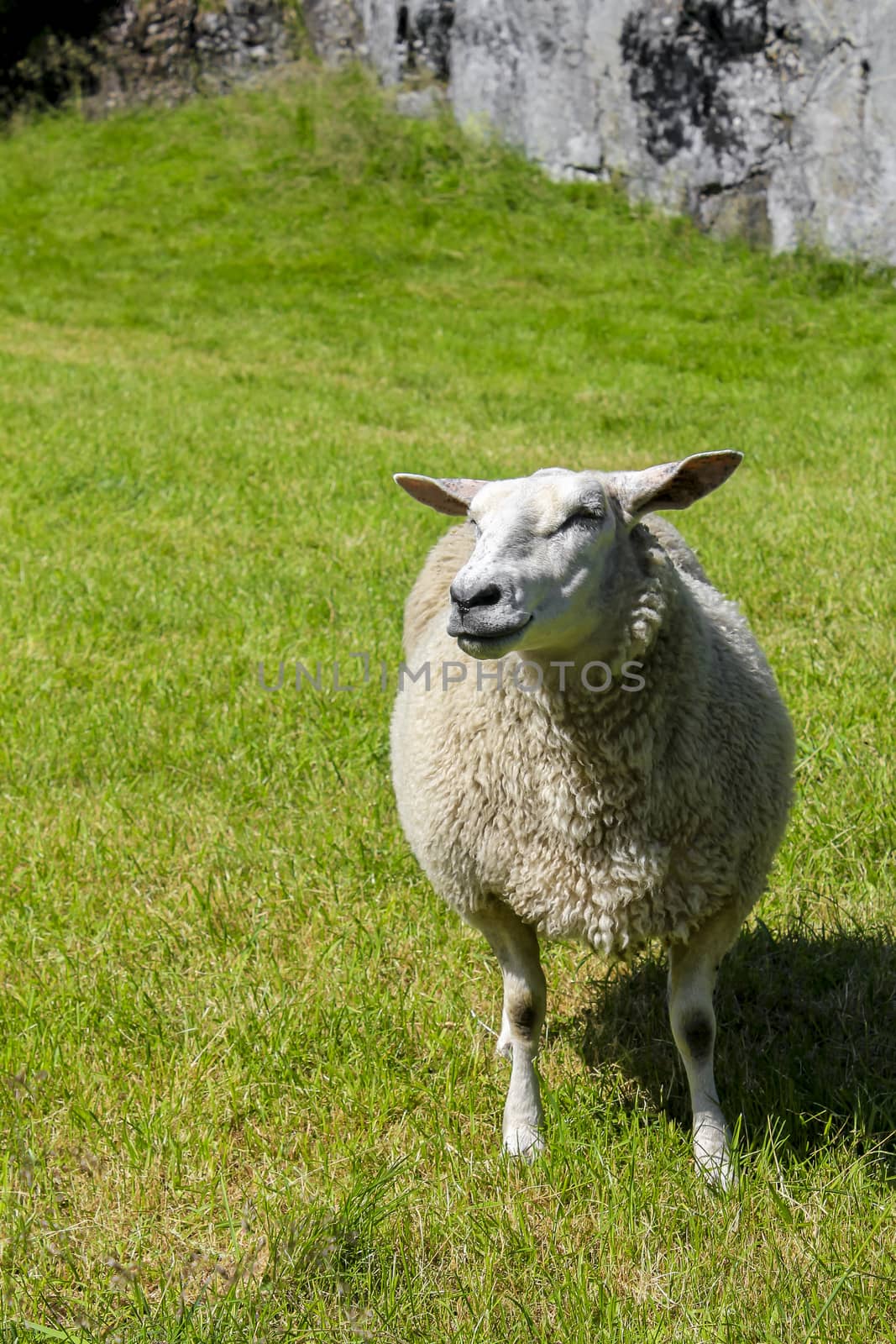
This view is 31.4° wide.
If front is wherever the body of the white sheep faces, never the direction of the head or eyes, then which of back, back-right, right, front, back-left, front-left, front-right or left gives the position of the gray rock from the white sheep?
back

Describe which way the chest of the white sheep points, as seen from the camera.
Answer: toward the camera

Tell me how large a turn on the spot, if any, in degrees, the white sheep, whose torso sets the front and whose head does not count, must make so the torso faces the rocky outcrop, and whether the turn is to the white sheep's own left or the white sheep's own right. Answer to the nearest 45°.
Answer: approximately 180°
